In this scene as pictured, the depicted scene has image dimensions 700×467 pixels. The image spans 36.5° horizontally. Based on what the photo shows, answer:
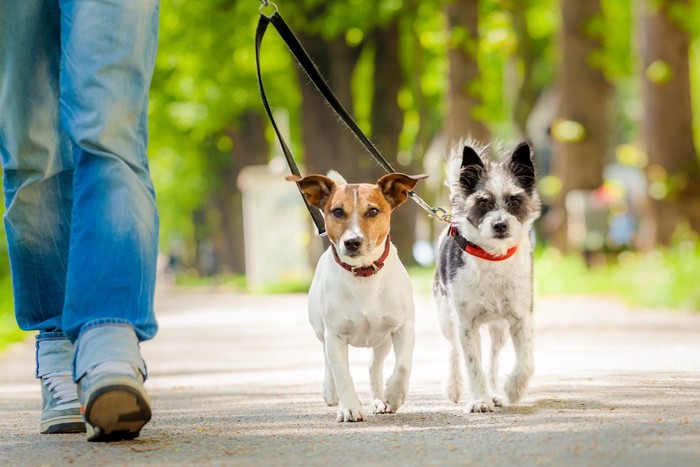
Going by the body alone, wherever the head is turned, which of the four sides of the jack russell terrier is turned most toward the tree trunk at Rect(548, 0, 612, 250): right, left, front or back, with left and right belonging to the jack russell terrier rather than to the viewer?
back

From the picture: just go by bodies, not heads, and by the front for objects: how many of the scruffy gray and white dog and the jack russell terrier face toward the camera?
2

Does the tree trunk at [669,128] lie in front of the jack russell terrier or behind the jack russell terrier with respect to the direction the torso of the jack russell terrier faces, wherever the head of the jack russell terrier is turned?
behind

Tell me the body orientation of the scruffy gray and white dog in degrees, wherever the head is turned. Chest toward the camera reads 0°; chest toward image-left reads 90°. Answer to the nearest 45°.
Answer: approximately 0°

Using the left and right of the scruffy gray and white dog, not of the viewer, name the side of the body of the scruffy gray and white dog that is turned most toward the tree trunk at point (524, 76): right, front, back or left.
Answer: back

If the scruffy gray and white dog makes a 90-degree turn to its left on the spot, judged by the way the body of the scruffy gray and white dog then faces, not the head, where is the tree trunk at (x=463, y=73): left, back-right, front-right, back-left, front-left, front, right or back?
left

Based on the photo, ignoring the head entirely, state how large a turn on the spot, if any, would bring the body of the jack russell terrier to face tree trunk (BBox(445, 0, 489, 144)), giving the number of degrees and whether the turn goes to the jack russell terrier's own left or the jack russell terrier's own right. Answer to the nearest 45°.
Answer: approximately 180°

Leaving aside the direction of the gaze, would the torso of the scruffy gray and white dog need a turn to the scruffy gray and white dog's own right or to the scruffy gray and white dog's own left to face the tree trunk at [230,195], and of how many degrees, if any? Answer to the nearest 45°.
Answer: approximately 180°

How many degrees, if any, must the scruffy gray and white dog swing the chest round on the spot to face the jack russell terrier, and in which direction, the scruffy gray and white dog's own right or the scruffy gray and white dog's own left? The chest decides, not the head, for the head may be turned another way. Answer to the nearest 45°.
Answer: approximately 45° to the scruffy gray and white dog's own right
